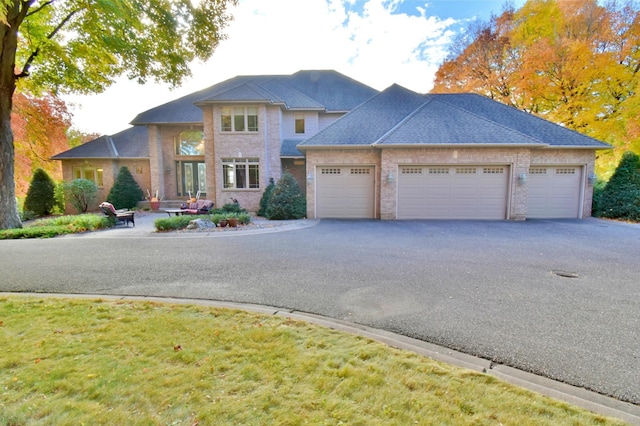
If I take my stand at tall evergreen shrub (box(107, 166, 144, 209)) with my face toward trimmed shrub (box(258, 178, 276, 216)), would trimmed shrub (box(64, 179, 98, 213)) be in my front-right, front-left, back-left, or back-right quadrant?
back-right

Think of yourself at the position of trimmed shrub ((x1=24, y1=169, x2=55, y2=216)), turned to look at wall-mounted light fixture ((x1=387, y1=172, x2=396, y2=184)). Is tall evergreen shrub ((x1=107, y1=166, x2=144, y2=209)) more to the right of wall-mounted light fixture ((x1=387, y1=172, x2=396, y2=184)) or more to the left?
left

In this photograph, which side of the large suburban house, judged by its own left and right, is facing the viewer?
front

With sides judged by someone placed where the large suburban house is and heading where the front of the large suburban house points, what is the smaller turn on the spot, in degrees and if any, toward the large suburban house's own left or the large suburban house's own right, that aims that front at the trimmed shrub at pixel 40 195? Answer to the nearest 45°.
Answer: approximately 90° to the large suburban house's own right

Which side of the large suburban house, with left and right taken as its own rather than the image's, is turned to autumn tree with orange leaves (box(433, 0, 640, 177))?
left

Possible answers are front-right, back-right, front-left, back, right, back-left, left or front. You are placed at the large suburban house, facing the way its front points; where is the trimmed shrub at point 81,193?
right

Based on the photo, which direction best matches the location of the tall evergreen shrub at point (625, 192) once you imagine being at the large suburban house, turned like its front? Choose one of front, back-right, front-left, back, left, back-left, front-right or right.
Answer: left

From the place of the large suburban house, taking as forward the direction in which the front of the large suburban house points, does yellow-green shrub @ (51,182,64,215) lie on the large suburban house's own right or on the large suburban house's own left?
on the large suburban house's own right
